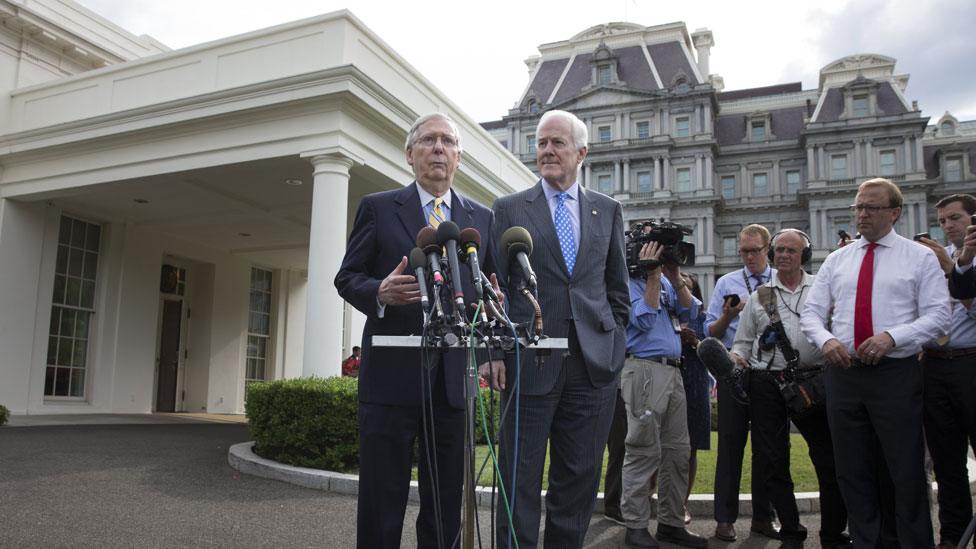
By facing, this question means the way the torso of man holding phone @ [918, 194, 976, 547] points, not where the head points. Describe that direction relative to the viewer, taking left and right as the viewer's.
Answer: facing the viewer and to the left of the viewer

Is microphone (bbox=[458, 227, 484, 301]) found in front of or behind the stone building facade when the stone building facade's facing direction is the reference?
in front

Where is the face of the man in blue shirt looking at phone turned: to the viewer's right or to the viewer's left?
to the viewer's left

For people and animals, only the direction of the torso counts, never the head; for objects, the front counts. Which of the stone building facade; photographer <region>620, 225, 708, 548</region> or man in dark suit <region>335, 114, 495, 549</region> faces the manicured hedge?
the stone building facade

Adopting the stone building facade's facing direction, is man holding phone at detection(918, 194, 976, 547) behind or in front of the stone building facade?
in front

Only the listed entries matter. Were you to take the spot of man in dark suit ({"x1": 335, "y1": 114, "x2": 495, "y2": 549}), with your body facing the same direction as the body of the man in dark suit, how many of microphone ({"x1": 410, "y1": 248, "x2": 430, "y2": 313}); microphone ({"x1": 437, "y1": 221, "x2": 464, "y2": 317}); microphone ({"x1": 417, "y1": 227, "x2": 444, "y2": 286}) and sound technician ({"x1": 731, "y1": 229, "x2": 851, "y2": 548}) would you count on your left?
1

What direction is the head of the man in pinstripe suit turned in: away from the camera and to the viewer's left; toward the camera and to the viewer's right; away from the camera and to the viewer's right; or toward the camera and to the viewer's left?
toward the camera and to the viewer's left

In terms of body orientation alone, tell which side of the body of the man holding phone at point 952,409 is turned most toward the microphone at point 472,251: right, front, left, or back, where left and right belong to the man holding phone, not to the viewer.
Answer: front

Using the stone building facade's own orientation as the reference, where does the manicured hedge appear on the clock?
The manicured hedge is roughly at 12 o'clock from the stone building facade.

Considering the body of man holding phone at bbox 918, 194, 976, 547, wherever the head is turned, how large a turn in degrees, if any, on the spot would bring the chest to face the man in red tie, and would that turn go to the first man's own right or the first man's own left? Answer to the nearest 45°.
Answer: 0° — they already face them

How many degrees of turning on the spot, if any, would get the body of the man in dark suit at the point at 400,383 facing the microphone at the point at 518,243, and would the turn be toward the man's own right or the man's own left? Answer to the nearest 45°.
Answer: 0° — they already face it

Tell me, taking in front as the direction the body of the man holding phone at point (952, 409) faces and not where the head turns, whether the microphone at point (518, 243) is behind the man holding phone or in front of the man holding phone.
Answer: in front

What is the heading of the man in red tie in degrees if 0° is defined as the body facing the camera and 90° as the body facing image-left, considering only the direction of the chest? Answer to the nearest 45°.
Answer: approximately 45°
